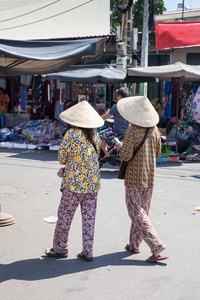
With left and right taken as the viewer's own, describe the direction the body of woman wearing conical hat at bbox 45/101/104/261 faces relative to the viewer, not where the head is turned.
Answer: facing away from the viewer and to the left of the viewer

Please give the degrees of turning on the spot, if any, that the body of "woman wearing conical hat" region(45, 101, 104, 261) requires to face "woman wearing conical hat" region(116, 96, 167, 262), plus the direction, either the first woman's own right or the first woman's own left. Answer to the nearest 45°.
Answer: approximately 135° to the first woman's own right

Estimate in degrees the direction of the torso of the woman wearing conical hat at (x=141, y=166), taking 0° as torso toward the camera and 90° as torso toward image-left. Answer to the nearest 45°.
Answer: approximately 135°

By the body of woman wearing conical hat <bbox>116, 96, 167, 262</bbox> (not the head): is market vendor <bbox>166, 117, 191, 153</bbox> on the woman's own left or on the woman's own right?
on the woman's own right

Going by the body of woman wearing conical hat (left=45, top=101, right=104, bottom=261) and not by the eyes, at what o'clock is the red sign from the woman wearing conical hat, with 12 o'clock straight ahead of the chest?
The red sign is roughly at 2 o'clock from the woman wearing conical hat.

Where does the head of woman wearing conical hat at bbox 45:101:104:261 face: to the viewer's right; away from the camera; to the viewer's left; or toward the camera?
away from the camera

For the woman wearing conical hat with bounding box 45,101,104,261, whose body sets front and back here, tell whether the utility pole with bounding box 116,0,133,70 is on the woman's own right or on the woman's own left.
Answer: on the woman's own right

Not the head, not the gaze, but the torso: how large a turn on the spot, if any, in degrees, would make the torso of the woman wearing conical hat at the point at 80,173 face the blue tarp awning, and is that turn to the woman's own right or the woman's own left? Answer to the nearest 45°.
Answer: approximately 45° to the woman's own right
